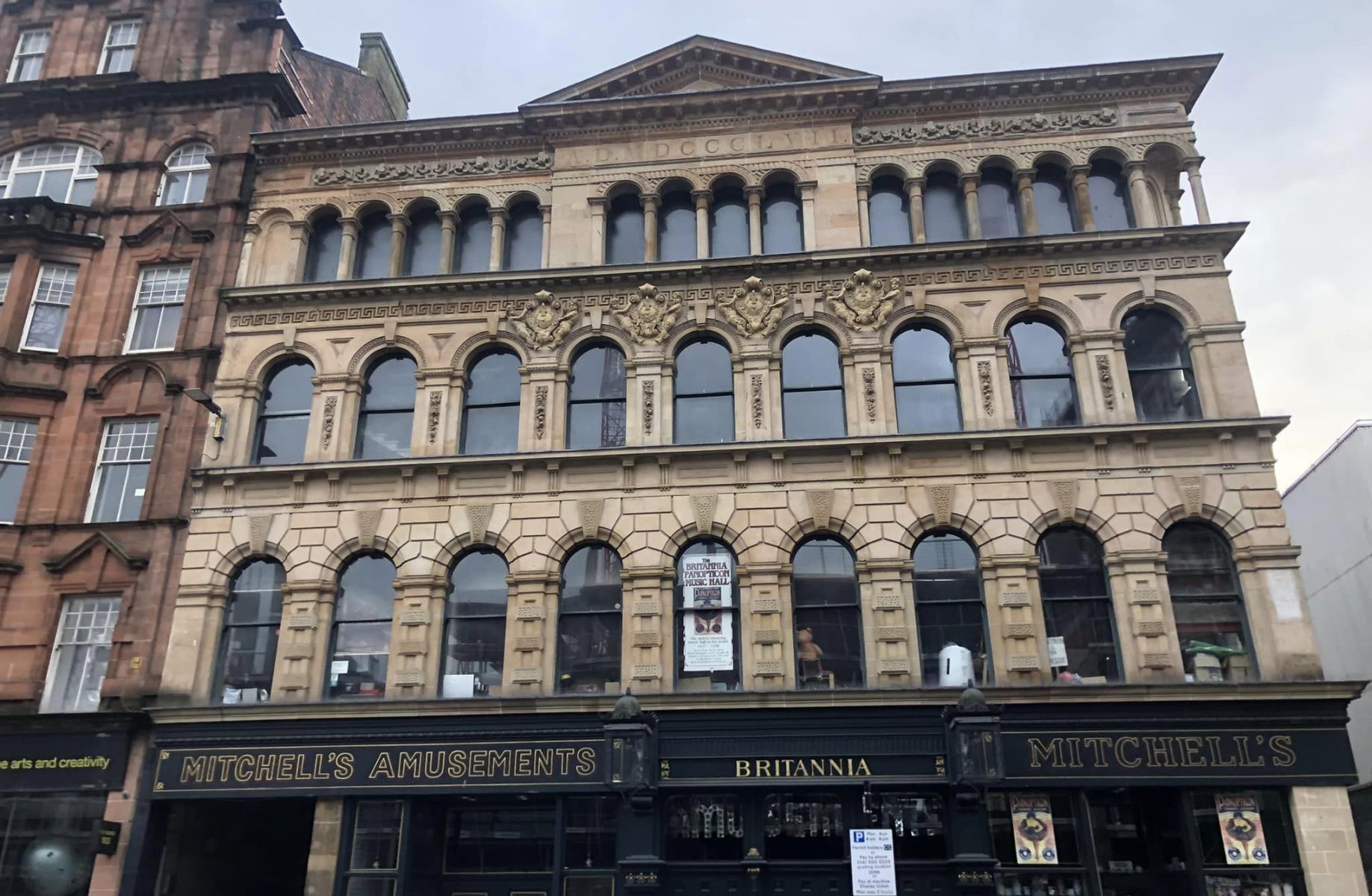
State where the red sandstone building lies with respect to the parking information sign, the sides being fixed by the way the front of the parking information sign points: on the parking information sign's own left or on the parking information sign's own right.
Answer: on the parking information sign's own right

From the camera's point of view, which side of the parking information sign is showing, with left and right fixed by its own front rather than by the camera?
front

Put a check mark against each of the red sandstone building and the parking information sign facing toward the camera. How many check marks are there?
2

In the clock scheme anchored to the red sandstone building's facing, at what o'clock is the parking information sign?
The parking information sign is roughly at 10 o'clock from the red sandstone building.
